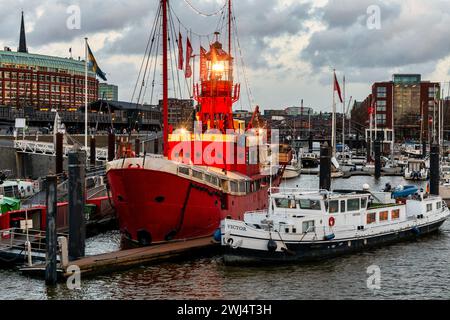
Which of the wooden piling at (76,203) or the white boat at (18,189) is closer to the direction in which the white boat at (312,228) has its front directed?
the wooden piling

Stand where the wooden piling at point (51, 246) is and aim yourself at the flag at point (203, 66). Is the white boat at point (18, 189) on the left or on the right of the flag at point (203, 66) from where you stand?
left

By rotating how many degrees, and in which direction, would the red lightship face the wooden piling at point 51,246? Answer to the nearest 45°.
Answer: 0° — it already faces it

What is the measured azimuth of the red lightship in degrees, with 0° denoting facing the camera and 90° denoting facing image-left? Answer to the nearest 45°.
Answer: approximately 45°
